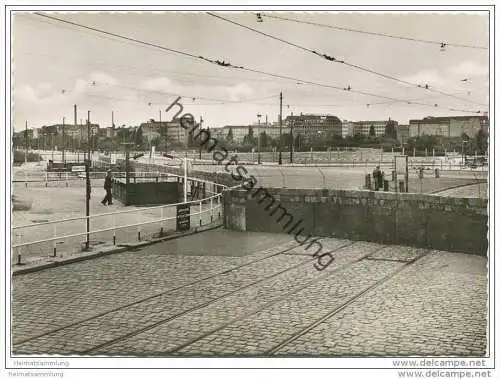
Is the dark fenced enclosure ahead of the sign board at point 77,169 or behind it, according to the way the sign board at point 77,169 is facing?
ahead

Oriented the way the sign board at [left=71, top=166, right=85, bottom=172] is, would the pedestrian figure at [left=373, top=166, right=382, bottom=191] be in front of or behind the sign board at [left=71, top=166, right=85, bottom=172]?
in front

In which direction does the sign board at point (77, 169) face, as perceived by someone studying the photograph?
facing the viewer

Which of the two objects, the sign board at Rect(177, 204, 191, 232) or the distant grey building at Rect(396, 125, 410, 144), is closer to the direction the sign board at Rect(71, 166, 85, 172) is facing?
the sign board

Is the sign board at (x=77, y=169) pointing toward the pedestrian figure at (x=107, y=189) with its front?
yes

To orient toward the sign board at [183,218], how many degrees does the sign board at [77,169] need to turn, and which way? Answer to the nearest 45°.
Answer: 0° — it already faces it
